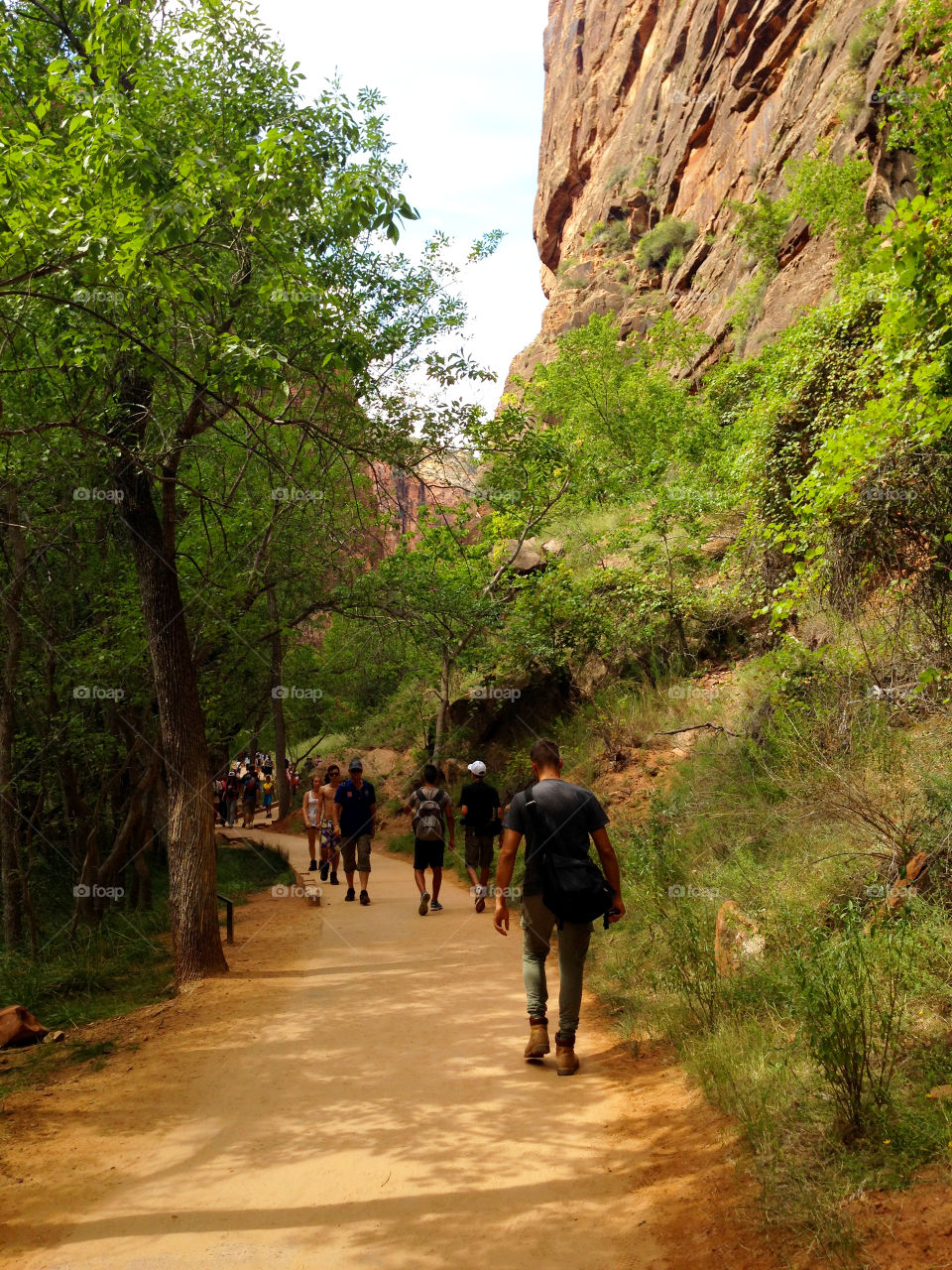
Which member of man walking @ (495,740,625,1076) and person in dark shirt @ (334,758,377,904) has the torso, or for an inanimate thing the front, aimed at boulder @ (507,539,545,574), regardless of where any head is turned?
the man walking

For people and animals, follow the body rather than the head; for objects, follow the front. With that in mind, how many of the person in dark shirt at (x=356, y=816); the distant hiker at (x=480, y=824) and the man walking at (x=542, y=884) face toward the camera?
1

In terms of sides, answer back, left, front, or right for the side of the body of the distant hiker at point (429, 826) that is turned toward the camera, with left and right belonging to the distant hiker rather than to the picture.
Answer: back

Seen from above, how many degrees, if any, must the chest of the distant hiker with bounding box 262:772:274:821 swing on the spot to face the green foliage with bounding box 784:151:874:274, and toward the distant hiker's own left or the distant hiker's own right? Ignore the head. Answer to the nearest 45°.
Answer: approximately 45° to the distant hiker's own left

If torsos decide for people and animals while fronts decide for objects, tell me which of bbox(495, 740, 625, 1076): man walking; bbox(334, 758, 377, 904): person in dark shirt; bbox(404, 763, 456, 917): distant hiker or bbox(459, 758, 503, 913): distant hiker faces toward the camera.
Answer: the person in dark shirt

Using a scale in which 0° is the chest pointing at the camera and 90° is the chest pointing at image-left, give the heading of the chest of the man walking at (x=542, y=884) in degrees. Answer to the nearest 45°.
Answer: approximately 180°

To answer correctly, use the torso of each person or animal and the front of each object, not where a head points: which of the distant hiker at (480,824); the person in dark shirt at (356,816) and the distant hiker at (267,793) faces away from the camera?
the distant hiker at (480,824)

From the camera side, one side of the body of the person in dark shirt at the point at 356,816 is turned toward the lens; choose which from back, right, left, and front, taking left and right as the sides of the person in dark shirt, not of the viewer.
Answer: front

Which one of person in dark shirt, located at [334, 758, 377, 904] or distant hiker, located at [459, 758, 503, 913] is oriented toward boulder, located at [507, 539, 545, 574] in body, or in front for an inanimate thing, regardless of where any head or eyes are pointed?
the distant hiker

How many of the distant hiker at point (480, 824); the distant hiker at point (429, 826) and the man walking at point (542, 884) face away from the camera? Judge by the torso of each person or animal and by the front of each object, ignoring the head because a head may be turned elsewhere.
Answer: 3

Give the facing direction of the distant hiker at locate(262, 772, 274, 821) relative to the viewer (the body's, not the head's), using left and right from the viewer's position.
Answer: facing the viewer

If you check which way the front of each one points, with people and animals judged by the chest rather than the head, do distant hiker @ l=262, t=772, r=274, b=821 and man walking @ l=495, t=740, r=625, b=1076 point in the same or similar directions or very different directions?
very different directions

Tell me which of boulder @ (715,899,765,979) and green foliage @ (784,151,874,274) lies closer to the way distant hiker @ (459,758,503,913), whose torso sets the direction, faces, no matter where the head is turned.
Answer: the green foliage

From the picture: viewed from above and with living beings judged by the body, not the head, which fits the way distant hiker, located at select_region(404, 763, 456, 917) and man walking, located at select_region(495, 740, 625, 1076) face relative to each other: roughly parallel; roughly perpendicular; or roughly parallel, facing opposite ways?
roughly parallel

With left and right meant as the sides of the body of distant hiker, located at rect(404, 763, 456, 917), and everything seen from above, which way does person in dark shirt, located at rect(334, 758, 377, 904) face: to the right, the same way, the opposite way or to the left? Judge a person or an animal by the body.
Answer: the opposite way

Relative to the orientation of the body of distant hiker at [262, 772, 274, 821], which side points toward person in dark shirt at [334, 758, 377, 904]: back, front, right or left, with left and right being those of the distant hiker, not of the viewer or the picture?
front

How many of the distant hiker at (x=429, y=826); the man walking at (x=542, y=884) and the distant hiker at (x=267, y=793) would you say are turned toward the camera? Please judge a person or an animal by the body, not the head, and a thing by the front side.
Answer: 1
